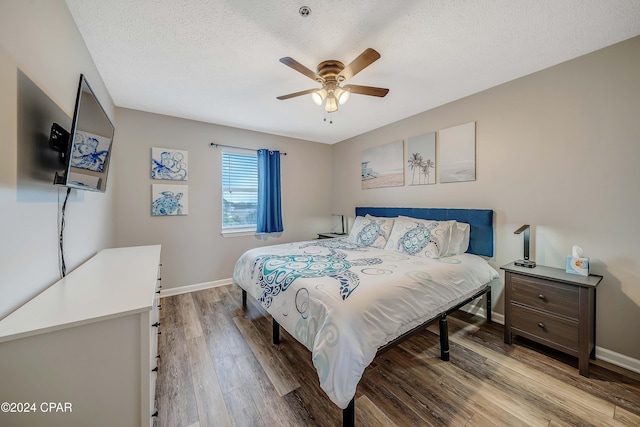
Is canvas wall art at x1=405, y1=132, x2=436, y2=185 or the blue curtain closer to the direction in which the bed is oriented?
the blue curtain

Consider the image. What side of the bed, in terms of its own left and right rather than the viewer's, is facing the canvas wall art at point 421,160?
back

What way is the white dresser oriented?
to the viewer's right

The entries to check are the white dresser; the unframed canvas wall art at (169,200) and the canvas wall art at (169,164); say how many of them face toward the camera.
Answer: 2

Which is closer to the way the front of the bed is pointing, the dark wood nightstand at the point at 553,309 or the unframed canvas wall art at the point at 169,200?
the unframed canvas wall art

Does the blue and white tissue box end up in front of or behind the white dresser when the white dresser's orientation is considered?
in front

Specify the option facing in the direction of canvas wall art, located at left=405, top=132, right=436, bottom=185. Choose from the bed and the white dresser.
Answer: the white dresser

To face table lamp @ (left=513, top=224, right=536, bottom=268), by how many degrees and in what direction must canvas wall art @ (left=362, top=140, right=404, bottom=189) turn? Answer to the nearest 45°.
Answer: approximately 90° to its left

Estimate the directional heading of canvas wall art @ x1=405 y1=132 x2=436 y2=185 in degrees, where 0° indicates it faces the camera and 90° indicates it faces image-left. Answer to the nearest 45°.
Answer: approximately 45°

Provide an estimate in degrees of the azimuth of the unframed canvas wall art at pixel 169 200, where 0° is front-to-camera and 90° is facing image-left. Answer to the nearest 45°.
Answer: approximately 0°

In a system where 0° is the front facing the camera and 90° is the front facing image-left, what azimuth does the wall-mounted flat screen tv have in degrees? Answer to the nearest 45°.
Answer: approximately 315°

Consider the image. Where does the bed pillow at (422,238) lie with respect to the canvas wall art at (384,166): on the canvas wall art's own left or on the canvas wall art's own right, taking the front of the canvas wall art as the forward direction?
on the canvas wall art's own left
